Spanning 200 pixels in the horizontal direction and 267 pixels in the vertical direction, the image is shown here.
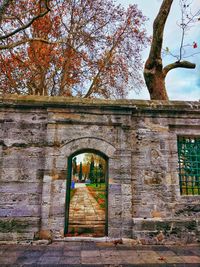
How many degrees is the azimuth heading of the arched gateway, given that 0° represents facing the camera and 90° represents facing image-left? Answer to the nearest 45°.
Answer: approximately 0°
